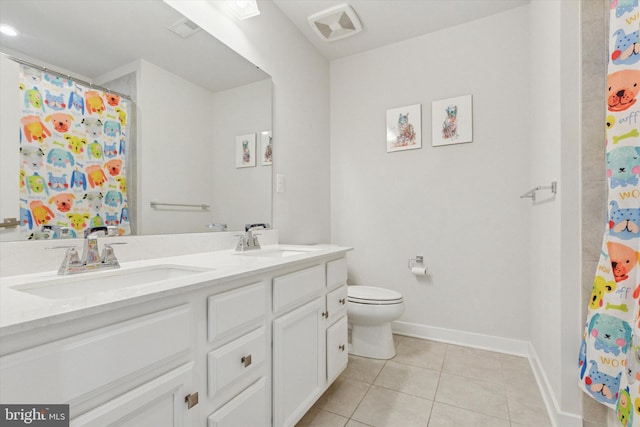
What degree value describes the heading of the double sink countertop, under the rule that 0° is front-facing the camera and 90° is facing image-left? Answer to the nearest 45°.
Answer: approximately 315°

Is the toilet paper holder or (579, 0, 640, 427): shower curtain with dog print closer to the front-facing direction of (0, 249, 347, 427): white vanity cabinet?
the shower curtain with dog print

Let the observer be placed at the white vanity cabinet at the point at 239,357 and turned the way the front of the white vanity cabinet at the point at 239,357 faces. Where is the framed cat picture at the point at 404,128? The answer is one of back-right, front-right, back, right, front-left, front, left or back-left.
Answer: left

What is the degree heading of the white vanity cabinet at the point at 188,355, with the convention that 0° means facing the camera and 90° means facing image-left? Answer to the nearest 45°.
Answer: approximately 315°
